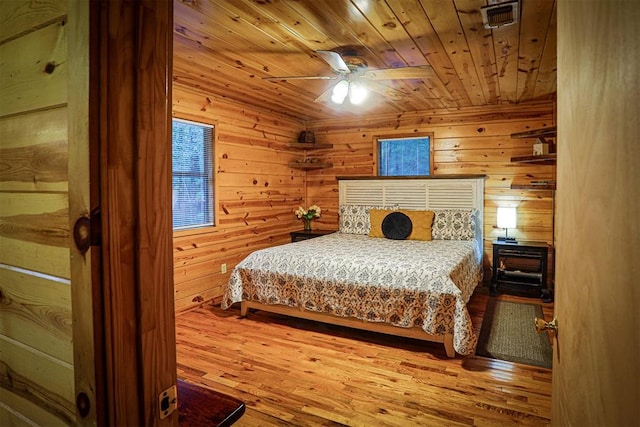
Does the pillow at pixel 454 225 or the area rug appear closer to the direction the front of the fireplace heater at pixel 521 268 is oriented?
the area rug

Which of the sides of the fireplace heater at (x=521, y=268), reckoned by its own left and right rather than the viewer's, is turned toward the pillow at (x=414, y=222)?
right

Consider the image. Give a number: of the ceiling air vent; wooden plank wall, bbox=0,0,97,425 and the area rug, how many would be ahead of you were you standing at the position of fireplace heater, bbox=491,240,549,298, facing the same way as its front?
3

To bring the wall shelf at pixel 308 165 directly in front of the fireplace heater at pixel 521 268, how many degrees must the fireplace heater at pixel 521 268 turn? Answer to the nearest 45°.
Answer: approximately 90° to its right

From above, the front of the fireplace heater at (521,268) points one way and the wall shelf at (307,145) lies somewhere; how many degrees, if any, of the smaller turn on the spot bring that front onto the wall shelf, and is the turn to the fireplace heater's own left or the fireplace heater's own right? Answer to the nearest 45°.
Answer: approximately 90° to the fireplace heater's own right

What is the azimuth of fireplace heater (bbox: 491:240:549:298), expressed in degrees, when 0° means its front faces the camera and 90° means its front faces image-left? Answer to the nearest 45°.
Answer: approximately 0°

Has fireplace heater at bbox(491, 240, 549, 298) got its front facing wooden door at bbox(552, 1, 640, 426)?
yes

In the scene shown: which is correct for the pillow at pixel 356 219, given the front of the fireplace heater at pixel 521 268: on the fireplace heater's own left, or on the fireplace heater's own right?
on the fireplace heater's own right

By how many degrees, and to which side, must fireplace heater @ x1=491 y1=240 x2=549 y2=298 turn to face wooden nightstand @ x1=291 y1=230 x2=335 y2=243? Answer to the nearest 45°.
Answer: approximately 90° to its right

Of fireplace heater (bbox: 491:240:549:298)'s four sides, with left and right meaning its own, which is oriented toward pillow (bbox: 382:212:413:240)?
right
